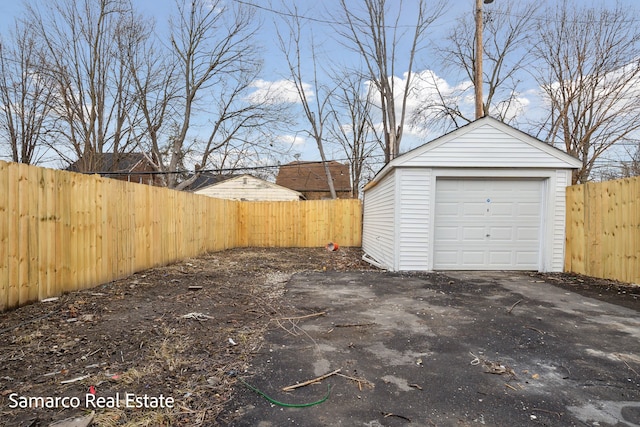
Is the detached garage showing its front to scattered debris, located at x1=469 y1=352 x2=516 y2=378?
yes

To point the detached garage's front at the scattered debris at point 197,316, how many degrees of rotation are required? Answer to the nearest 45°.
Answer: approximately 45° to its right

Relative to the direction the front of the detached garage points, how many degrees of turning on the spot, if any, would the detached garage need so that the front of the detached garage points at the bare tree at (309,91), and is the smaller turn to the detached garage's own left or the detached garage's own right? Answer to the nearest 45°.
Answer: approximately 135° to the detached garage's own right

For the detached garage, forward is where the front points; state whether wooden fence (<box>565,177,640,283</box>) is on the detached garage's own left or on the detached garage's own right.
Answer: on the detached garage's own left

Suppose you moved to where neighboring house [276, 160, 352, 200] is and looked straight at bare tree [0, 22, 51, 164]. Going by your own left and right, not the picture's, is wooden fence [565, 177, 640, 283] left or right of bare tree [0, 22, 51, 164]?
left

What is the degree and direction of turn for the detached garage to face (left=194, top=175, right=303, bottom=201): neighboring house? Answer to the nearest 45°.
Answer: approximately 135° to its right

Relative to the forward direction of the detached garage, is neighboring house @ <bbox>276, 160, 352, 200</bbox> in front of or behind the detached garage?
behind

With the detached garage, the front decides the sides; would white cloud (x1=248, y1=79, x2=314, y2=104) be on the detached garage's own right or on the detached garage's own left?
on the detached garage's own right

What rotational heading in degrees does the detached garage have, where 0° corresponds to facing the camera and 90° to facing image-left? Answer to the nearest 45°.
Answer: approximately 0°

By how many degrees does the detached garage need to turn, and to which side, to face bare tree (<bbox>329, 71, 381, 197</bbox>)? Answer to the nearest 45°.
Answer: approximately 135° to its right
